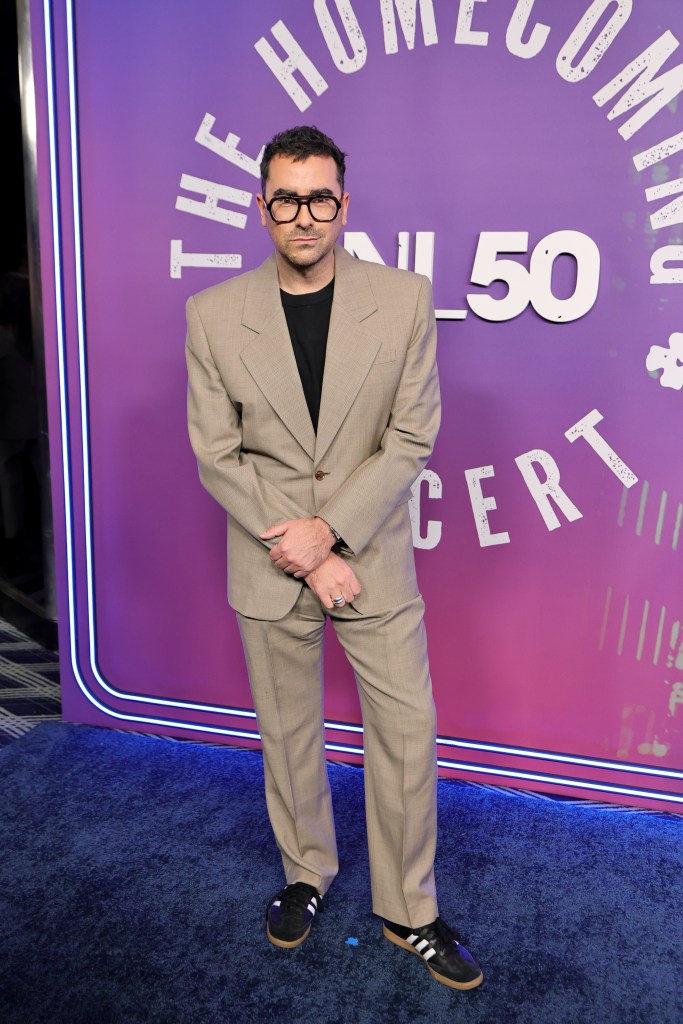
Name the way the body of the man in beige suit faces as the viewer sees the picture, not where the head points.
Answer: toward the camera

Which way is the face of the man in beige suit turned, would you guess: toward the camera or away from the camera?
toward the camera
